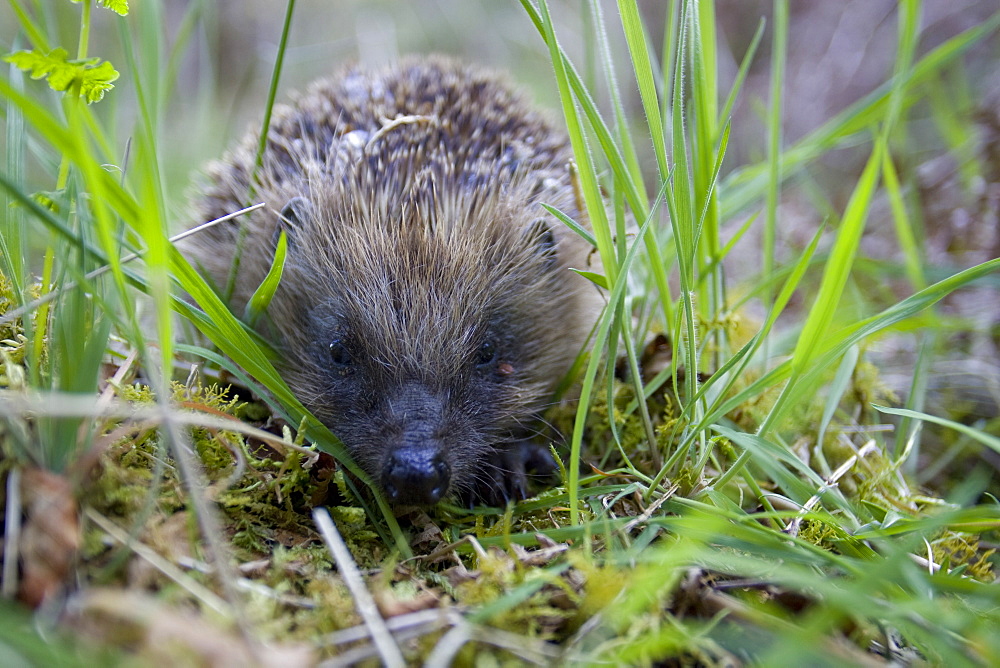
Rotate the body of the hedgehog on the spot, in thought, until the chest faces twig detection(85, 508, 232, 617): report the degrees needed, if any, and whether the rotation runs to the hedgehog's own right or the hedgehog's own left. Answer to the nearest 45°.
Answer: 0° — it already faces it

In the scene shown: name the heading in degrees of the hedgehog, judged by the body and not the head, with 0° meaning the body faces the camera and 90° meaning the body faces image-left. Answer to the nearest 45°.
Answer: approximately 0°

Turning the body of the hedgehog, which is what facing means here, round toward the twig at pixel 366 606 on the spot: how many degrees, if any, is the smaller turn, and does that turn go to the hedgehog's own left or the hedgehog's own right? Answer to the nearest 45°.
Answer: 0° — it already faces it
